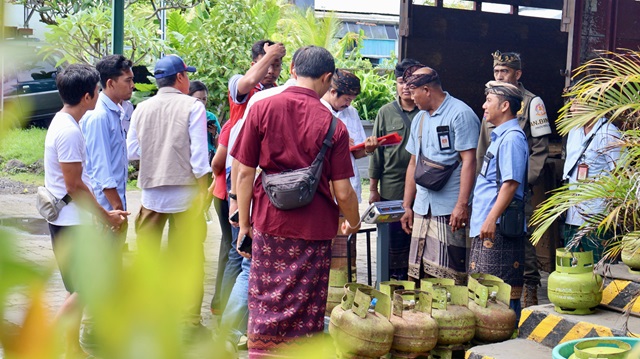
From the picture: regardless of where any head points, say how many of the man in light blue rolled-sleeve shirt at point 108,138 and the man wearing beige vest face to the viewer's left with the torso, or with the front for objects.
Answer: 0

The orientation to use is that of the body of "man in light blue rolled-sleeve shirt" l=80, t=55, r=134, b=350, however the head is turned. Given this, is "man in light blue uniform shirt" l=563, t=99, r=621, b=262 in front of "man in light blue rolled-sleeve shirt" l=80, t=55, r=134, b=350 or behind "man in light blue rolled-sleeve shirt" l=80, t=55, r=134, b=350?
in front

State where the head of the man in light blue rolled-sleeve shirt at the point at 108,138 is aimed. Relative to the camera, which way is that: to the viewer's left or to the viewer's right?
to the viewer's right

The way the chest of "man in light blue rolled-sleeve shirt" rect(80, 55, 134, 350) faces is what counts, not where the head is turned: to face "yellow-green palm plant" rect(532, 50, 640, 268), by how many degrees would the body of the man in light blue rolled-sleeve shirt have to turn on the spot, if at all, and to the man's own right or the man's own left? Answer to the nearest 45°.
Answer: approximately 45° to the man's own right

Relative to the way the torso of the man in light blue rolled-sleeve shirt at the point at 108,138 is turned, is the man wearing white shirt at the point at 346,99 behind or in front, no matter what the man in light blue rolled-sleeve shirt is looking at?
in front

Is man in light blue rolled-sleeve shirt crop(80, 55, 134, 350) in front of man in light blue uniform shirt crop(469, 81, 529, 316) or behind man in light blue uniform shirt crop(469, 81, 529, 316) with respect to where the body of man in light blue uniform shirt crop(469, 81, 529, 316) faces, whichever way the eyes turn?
in front

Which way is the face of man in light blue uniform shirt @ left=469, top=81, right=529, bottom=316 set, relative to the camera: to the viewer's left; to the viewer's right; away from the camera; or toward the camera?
to the viewer's left

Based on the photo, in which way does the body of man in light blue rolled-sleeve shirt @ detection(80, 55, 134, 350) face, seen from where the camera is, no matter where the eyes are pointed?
to the viewer's right

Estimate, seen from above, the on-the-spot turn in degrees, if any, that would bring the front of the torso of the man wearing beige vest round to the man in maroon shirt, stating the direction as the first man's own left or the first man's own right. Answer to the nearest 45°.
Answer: approximately 90° to the first man's own right

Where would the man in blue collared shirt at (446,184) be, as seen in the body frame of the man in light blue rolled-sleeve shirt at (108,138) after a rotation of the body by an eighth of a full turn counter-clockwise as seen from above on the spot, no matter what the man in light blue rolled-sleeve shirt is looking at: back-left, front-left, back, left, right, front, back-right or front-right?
front-right

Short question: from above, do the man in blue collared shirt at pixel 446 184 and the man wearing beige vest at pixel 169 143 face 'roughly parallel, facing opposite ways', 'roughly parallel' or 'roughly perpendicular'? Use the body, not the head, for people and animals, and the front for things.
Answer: roughly parallel, facing opposite ways

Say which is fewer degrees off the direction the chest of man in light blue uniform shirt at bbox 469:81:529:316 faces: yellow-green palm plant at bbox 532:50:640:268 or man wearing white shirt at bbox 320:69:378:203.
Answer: the man wearing white shirt

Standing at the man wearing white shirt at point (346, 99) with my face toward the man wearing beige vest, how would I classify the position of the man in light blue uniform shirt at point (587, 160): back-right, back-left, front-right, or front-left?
back-left

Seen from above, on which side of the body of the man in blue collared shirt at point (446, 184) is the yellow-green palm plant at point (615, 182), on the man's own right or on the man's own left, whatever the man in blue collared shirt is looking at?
on the man's own left
